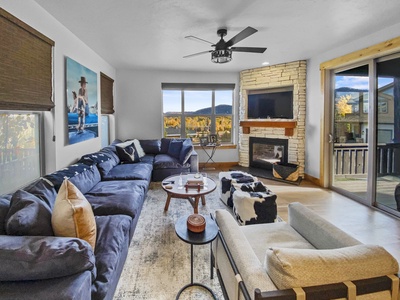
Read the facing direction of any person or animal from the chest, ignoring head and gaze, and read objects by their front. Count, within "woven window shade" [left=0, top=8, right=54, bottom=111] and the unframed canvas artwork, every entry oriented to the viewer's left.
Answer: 0

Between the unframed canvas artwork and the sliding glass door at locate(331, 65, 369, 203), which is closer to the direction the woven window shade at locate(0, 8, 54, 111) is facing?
the sliding glass door

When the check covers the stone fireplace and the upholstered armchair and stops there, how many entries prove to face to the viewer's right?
0

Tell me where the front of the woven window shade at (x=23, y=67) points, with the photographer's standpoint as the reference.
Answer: facing the viewer and to the right of the viewer

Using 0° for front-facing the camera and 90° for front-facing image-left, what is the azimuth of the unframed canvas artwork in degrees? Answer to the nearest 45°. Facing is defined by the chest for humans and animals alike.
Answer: approximately 315°

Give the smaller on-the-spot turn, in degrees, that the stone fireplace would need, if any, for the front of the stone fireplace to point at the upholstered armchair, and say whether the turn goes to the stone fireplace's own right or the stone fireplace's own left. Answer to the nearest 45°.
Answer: approximately 45° to the stone fireplace's own left

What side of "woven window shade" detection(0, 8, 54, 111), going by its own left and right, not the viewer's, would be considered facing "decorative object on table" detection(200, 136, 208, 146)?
left

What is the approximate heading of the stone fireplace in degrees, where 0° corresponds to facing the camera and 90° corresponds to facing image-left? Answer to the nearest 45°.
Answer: approximately 45°

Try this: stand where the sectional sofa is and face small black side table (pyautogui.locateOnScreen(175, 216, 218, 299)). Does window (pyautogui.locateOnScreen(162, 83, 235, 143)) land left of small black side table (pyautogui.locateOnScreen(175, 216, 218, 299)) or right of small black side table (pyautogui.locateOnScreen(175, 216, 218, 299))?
left

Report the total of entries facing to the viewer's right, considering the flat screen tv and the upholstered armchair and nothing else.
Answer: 0

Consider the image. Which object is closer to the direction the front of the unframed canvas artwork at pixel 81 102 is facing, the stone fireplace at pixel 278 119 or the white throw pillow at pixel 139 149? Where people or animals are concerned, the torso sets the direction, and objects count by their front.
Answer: the stone fireplace

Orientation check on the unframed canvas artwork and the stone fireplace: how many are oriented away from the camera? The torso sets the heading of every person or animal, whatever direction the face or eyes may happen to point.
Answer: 0

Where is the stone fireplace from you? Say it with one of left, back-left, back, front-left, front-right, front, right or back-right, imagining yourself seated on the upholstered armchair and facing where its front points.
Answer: front-right
